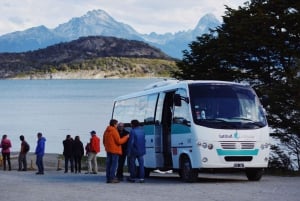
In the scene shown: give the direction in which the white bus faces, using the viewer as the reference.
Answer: facing the viewer and to the right of the viewer

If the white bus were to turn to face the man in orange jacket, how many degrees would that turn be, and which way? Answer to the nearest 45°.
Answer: approximately 135° to its right

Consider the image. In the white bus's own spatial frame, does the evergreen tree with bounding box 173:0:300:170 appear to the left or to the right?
on its left
